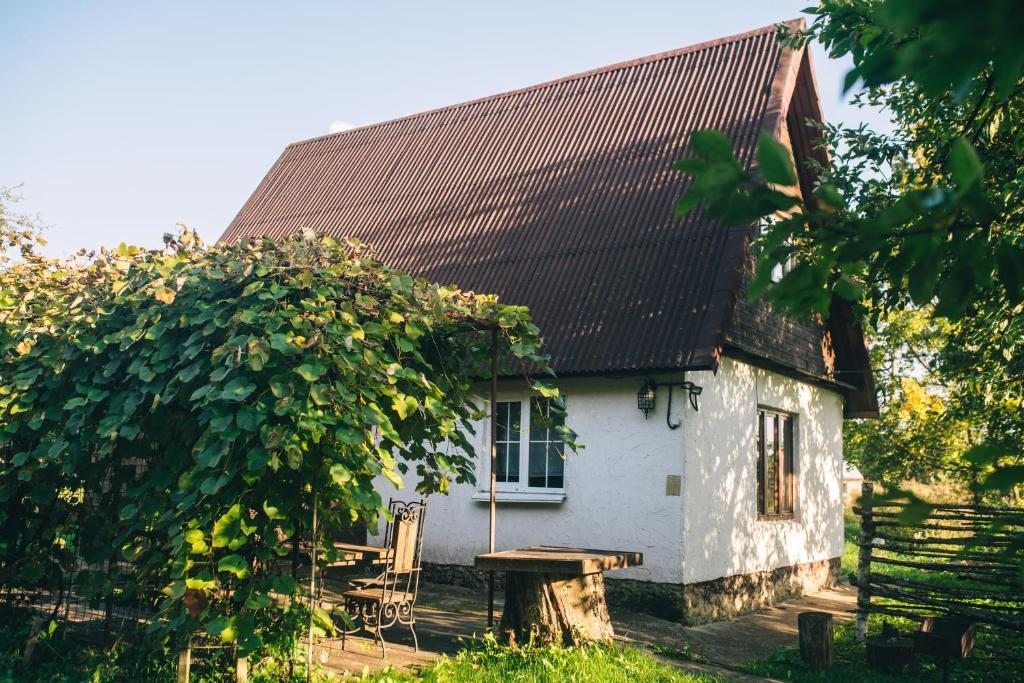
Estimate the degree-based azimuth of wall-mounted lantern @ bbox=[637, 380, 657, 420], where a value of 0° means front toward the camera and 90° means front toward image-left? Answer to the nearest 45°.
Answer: approximately 45°

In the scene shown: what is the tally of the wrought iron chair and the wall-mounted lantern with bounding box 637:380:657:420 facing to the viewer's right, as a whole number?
0

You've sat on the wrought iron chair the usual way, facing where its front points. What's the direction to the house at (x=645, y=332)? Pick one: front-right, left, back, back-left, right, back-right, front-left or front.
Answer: back

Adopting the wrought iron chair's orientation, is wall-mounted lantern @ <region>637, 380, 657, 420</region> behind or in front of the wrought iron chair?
behind

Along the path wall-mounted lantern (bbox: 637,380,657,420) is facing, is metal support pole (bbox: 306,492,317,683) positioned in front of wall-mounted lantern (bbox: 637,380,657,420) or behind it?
in front

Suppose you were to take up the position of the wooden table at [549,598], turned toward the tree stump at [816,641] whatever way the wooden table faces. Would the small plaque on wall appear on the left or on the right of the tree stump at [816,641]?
left
